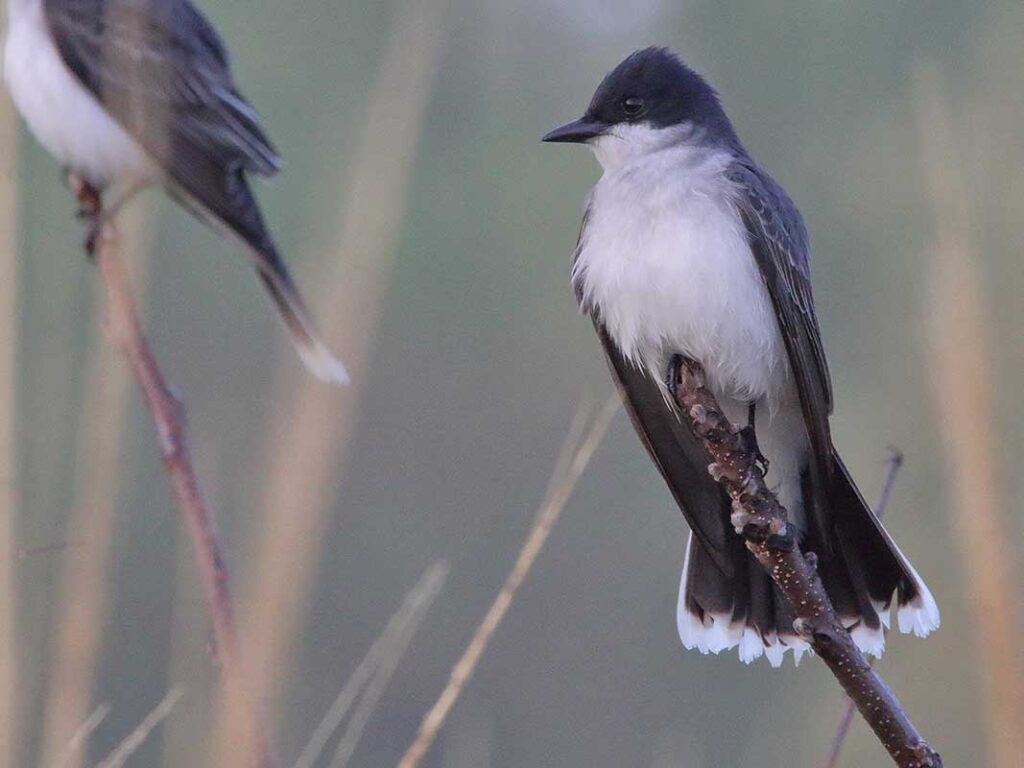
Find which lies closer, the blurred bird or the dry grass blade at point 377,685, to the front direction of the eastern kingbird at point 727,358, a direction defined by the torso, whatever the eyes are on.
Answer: the dry grass blade

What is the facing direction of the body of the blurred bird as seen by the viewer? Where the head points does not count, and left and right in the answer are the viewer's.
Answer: facing to the left of the viewer

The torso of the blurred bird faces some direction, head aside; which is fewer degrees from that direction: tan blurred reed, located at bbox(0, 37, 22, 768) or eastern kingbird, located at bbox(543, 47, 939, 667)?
the tan blurred reed

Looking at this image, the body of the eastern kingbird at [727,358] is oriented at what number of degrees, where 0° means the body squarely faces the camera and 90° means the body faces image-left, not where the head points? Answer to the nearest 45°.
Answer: approximately 45°
